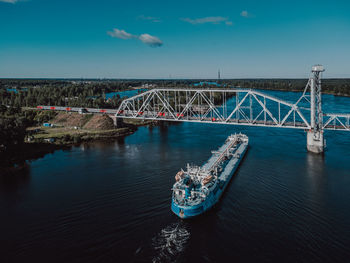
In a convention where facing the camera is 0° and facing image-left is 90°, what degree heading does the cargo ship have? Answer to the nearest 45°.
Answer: approximately 225°
